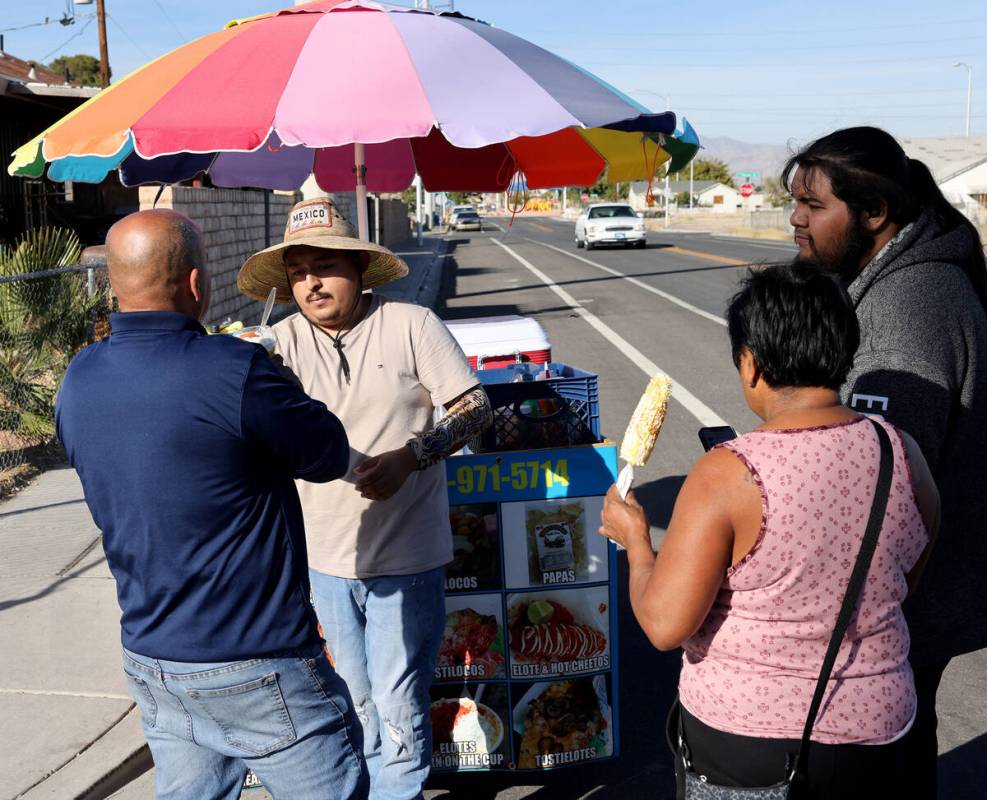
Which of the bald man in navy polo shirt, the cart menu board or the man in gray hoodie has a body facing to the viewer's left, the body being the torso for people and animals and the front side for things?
the man in gray hoodie

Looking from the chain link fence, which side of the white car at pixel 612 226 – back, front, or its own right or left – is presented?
front

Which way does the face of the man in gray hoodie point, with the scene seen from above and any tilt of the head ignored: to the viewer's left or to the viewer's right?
to the viewer's left

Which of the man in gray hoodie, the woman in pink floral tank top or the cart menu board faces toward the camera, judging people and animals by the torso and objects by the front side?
the cart menu board

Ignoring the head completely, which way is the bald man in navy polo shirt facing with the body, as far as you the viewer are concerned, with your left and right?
facing away from the viewer and to the right of the viewer

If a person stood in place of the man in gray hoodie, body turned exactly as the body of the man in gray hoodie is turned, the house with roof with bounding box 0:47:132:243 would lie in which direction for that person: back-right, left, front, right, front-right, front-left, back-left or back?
front-right

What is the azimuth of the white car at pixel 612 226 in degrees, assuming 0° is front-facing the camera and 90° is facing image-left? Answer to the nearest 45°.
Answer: approximately 0°

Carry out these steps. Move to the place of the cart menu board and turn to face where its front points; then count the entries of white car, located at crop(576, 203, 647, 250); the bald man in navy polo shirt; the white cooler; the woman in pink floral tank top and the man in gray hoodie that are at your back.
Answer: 2

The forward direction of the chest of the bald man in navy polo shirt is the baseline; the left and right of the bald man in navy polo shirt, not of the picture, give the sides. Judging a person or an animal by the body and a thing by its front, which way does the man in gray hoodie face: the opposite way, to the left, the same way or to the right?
to the left

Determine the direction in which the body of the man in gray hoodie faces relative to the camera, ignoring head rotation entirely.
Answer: to the viewer's left

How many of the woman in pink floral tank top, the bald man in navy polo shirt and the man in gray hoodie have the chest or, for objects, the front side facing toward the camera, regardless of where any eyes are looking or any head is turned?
0

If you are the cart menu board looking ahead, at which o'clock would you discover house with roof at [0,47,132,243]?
The house with roof is roughly at 5 o'clock from the cart menu board.

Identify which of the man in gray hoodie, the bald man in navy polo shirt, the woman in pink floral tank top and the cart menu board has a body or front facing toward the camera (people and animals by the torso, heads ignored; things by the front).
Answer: the cart menu board

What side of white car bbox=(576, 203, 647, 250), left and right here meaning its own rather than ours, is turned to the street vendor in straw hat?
front

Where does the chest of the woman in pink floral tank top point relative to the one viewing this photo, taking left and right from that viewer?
facing away from the viewer and to the left of the viewer
